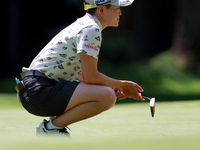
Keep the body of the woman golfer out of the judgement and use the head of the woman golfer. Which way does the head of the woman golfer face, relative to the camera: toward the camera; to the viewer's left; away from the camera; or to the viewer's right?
to the viewer's right

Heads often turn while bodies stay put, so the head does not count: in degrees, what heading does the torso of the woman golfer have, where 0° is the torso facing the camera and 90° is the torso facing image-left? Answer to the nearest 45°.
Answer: approximately 270°
